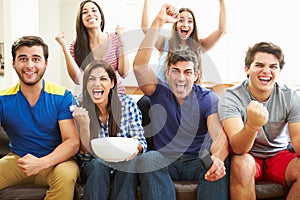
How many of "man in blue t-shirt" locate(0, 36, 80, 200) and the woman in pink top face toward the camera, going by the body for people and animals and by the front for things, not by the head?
2

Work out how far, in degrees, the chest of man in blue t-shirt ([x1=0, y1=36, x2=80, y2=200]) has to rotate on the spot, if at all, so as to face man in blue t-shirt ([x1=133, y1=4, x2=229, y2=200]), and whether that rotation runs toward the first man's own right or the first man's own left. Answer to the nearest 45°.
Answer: approximately 90° to the first man's own left

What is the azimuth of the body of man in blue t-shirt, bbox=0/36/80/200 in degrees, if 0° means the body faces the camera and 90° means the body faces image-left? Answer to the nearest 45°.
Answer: approximately 0°

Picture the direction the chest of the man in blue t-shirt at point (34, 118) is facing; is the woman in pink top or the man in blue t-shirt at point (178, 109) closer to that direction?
the man in blue t-shirt

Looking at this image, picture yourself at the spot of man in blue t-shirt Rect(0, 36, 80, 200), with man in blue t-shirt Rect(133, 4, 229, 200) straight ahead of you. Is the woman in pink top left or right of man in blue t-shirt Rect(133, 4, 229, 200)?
left

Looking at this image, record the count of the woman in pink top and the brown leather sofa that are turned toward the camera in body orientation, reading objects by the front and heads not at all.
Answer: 2

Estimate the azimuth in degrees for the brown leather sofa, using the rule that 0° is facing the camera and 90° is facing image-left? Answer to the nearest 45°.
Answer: approximately 0°

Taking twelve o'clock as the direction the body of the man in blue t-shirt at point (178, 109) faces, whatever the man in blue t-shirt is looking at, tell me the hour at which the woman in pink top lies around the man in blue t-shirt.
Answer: The woman in pink top is roughly at 4 o'clock from the man in blue t-shirt.
